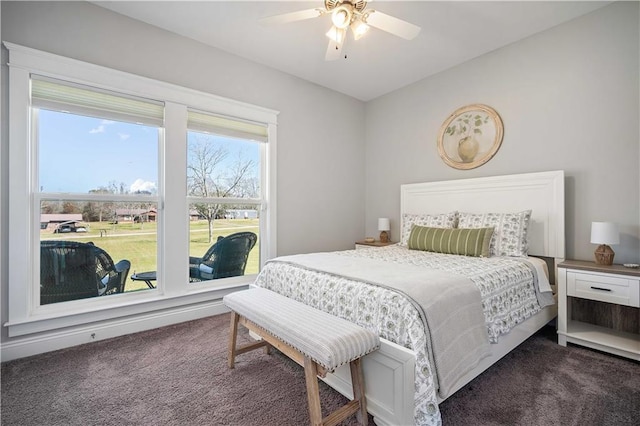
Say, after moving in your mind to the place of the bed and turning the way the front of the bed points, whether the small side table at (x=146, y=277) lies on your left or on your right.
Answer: on your right

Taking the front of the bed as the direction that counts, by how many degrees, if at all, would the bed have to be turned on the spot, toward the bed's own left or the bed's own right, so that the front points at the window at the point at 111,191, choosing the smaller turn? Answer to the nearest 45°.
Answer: approximately 45° to the bed's own right

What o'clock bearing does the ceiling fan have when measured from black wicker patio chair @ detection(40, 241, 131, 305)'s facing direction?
The ceiling fan is roughly at 3 o'clock from the black wicker patio chair.

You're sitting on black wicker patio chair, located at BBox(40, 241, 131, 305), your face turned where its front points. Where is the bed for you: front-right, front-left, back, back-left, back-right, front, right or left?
right

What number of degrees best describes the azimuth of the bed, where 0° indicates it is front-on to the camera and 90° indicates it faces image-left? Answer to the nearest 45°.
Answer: approximately 45°

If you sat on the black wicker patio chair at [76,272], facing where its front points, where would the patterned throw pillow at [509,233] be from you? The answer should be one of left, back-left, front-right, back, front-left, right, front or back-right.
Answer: right

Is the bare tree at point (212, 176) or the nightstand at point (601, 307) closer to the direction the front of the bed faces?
the bare tree

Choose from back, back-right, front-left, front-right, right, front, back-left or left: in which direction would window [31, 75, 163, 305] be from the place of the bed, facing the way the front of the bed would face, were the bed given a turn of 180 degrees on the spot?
back-left

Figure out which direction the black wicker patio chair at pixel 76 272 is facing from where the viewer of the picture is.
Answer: facing away from the viewer and to the right of the viewer

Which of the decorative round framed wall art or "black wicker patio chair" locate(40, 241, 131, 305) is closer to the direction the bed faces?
the black wicker patio chair

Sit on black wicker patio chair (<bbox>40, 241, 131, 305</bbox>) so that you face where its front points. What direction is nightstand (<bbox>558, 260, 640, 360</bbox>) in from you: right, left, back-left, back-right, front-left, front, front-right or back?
right

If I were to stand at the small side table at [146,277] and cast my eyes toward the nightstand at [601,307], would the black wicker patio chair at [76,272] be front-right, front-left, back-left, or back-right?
back-right

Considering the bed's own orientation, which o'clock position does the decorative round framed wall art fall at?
The decorative round framed wall art is roughly at 5 o'clock from the bed.
